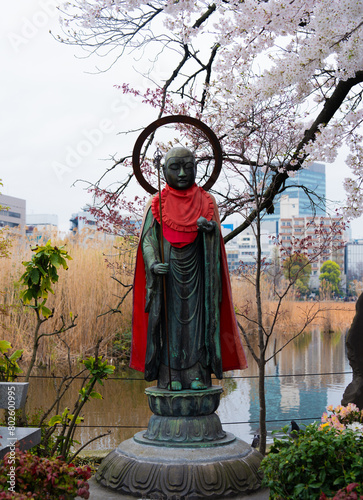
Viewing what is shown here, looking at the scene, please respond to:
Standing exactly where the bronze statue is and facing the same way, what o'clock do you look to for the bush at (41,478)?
The bush is roughly at 1 o'clock from the bronze statue.

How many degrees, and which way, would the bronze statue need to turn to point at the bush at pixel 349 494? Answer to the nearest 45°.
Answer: approximately 45° to its left

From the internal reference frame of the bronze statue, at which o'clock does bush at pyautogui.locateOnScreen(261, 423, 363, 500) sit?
The bush is roughly at 11 o'clock from the bronze statue.

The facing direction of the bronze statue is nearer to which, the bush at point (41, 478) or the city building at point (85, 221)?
the bush

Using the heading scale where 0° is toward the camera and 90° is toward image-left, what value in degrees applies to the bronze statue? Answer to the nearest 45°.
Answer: approximately 0°

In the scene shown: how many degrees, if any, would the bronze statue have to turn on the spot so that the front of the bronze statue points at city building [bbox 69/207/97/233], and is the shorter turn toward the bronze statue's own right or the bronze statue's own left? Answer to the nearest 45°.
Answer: approximately 180°

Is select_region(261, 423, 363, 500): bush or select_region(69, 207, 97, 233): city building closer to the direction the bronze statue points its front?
the bush
